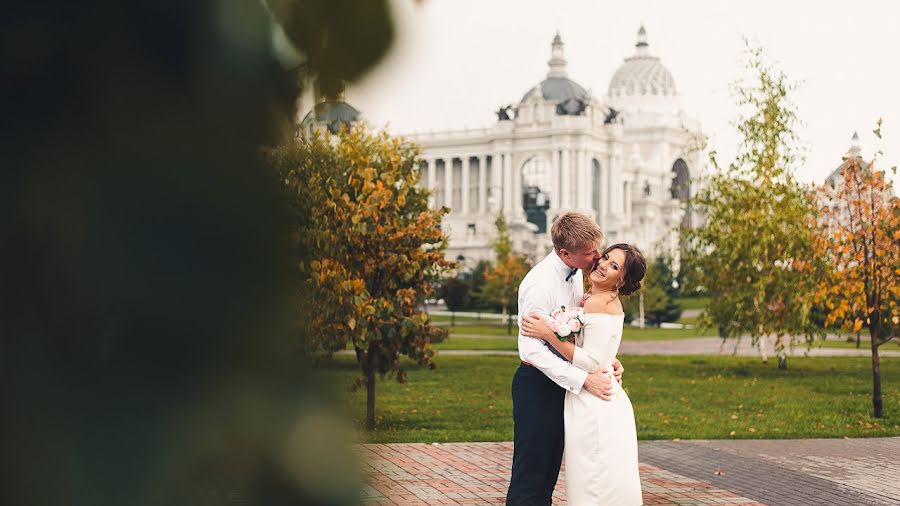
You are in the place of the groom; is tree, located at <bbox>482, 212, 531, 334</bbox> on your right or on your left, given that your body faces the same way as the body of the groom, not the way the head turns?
on your left

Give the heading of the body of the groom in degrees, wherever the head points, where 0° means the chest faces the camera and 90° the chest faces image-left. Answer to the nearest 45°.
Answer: approximately 270°

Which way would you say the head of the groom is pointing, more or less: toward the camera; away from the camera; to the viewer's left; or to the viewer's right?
to the viewer's right

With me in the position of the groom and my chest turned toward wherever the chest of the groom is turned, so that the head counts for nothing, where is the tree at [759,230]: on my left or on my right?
on my left
